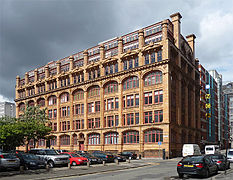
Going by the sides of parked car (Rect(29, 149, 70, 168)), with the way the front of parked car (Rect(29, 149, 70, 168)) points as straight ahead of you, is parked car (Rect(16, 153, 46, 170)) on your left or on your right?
on your right
